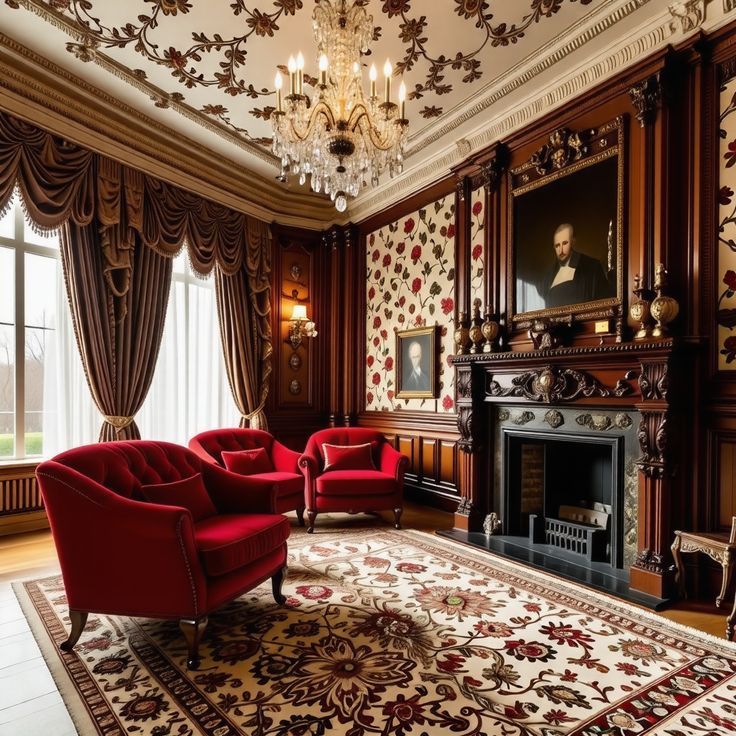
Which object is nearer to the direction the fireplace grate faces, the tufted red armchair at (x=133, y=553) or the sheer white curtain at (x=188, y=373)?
the tufted red armchair

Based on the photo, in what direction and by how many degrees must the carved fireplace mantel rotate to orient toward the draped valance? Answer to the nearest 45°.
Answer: approximately 45° to its right

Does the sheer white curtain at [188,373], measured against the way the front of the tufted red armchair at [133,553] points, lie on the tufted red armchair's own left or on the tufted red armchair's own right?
on the tufted red armchair's own left

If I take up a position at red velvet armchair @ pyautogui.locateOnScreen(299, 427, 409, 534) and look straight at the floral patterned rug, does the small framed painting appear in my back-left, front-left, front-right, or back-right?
back-left

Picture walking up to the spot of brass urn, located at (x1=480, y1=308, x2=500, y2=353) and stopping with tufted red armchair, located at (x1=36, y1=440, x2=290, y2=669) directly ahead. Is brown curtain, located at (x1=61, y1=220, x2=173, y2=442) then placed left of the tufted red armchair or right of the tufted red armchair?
right

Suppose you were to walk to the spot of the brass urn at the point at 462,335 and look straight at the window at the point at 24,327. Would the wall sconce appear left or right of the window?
right

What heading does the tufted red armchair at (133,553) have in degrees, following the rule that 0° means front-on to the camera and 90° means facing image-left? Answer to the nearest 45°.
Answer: approximately 315°

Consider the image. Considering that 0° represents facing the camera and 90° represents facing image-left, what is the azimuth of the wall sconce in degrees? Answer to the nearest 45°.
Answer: approximately 315°

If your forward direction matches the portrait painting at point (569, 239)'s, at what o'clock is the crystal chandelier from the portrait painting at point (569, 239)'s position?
The crystal chandelier is roughly at 12 o'clock from the portrait painting.
